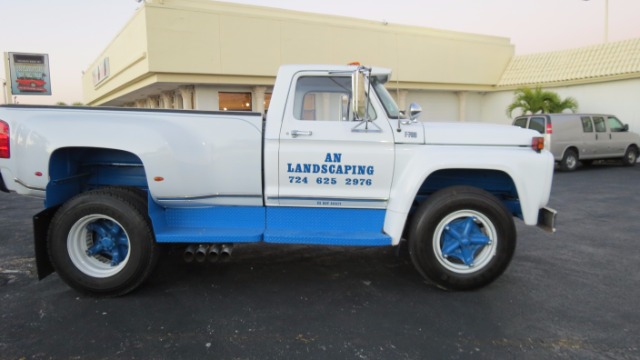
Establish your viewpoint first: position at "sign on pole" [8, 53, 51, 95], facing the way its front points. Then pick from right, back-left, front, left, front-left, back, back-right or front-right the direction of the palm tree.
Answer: front-left

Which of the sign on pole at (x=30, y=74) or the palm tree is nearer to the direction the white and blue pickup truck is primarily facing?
the palm tree

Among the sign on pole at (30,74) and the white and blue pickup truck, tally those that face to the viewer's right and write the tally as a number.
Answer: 1

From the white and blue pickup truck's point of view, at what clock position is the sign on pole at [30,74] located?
The sign on pole is roughly at 8 o'clock from the white and blue pickup truck.

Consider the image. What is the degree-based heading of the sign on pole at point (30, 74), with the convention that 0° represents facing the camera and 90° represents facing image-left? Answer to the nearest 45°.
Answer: approximately 0°

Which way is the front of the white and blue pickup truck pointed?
to the viewer's right

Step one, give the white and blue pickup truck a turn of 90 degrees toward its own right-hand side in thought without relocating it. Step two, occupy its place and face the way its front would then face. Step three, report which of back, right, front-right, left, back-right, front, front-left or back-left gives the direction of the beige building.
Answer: back

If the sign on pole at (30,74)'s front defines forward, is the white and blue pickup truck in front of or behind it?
in front
